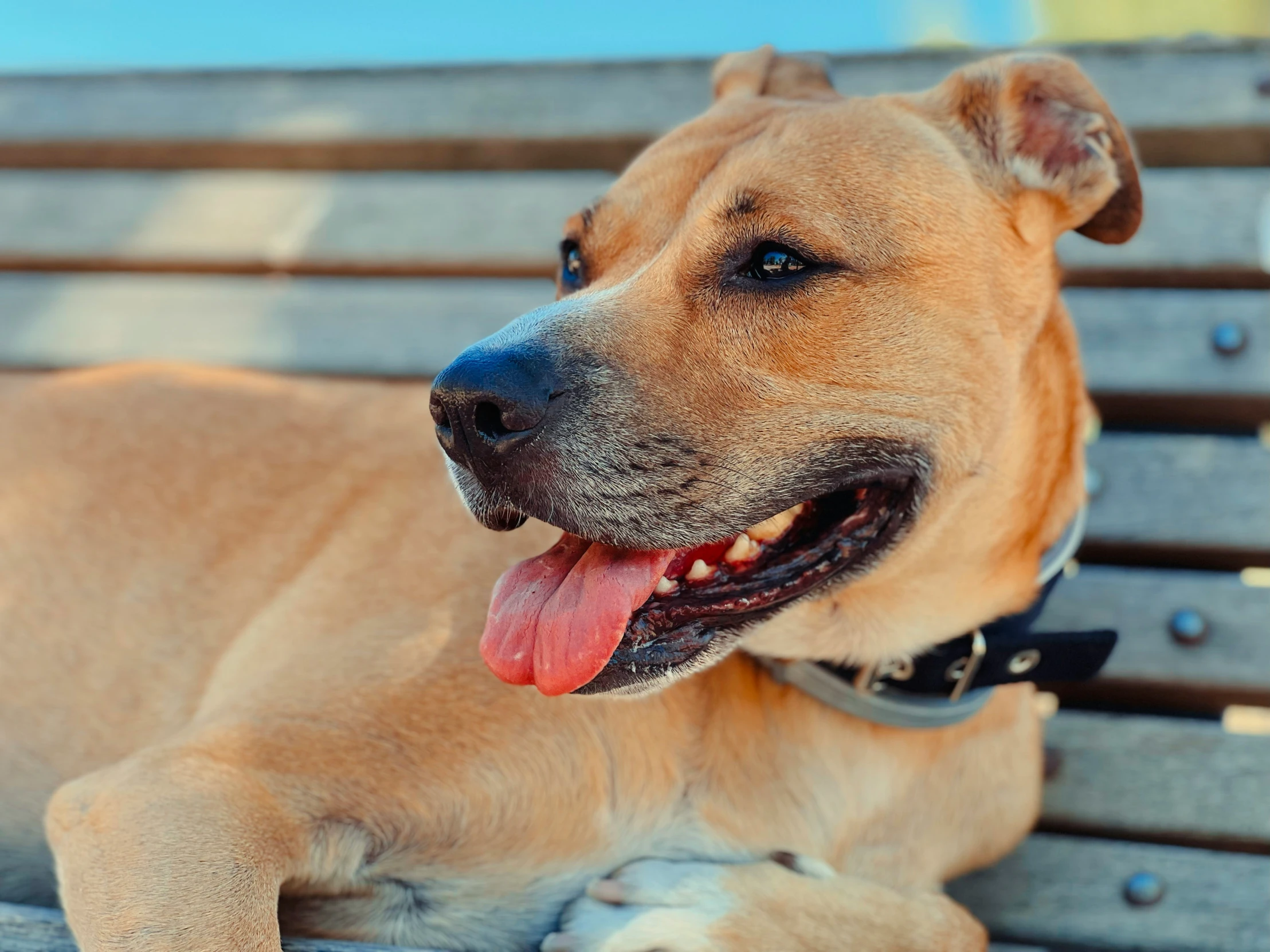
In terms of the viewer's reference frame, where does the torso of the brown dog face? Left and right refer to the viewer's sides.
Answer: facing the viewer and to the right of the viewer

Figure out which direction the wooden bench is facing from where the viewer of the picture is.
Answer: facing the viewer
